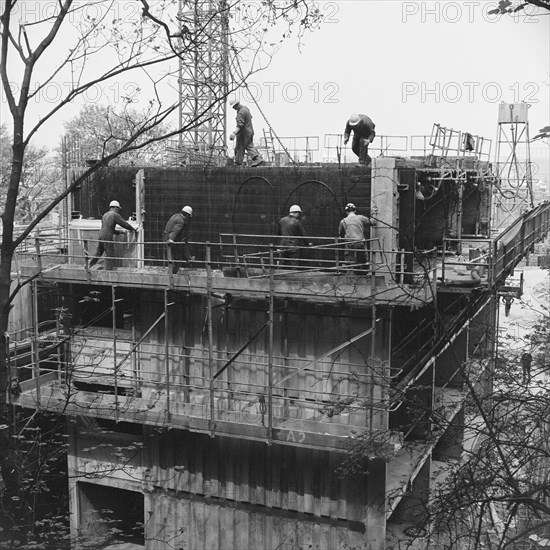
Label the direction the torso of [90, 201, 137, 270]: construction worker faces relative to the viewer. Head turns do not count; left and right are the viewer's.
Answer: facing away from the viewer and to the right of the viewer

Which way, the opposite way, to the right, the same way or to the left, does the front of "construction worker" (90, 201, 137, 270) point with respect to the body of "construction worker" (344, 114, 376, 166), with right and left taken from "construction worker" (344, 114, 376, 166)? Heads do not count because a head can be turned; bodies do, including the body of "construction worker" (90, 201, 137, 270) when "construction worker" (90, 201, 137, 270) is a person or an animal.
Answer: the opposite way

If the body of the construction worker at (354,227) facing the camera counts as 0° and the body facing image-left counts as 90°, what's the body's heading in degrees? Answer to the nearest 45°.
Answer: approximately 180°

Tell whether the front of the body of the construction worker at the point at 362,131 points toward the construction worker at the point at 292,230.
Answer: yes

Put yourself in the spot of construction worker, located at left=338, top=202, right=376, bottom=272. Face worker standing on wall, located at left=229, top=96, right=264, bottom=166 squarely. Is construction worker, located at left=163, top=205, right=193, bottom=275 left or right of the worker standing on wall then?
left

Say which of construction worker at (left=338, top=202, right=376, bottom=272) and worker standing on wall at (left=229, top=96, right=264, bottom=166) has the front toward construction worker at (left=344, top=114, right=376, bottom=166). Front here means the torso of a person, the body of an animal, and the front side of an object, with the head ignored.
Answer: construction worker at (left=338, top=202, right=376, bottom=272)
